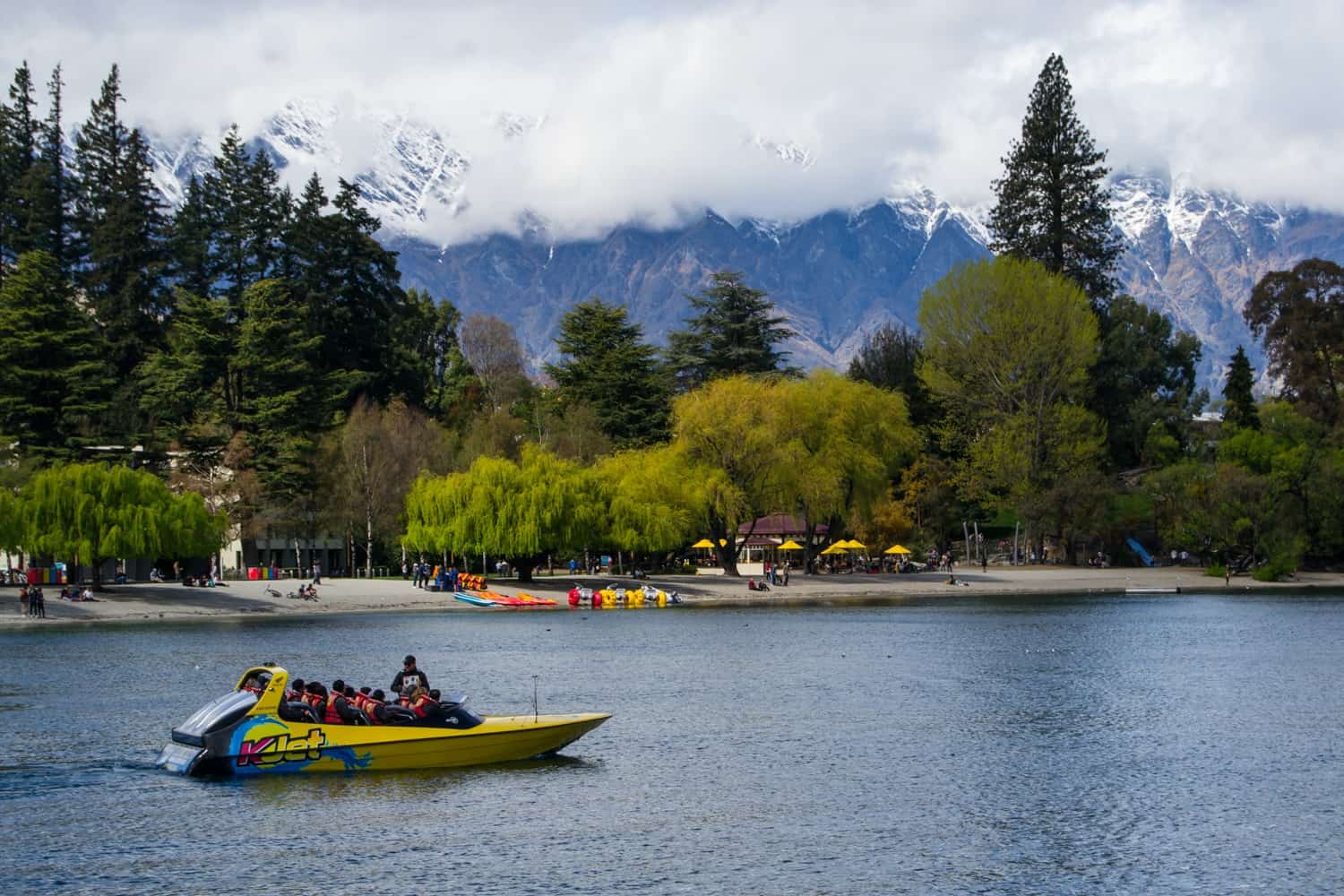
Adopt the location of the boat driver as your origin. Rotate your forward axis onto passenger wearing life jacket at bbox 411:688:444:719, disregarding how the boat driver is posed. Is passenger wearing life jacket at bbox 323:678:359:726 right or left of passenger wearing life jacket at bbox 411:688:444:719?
right

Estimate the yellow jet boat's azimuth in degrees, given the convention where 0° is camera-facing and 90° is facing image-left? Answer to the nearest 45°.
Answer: approximately 270°
